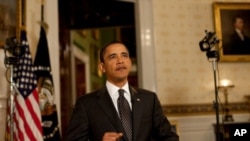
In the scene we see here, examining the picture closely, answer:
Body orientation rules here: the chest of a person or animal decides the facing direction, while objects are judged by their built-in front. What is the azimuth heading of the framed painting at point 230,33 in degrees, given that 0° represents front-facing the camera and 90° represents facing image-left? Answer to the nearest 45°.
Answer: approximately 0°

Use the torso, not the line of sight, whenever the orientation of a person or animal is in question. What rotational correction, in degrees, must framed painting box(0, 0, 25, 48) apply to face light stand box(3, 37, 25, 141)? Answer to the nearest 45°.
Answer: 0° — it already faces it

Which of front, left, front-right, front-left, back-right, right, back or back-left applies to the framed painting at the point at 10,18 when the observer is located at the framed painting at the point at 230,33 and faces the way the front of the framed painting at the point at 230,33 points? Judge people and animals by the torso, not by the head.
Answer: front-right

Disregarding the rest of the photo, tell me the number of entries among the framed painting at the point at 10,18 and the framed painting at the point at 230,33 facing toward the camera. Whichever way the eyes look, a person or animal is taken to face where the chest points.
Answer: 2
